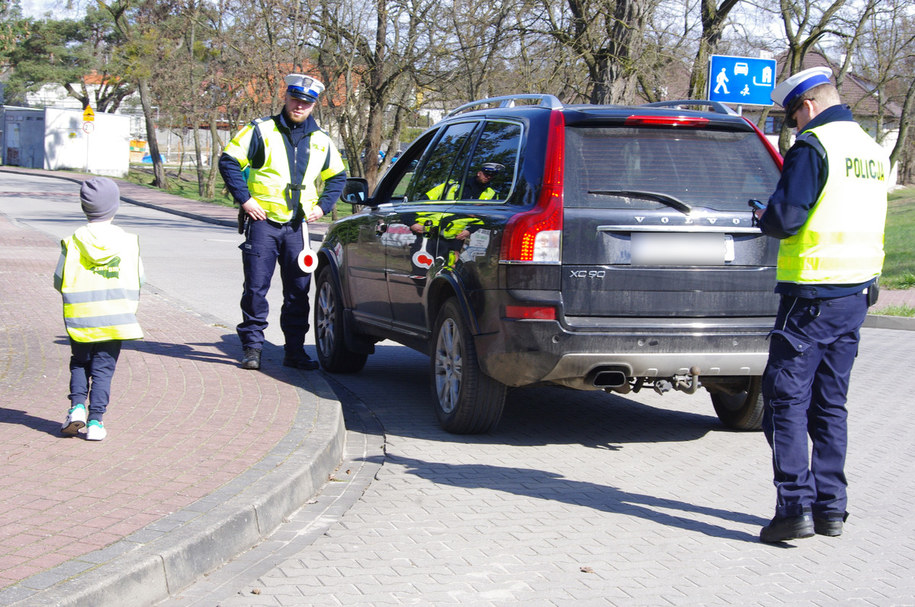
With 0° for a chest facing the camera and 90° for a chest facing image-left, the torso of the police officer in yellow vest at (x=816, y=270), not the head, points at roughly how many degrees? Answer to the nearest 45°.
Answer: approximately 135°

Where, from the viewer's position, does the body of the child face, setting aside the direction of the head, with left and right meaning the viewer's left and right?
facing away from the viewer

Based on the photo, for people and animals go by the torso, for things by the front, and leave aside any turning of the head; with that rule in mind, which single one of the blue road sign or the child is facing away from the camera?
the child

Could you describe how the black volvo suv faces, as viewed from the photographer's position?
facing away from the viewer and to the left of the viewer

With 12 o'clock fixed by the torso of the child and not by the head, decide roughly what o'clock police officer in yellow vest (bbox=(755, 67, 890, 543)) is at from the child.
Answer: The police officer in yellow vest is roughly at 4 o'clock from the child.

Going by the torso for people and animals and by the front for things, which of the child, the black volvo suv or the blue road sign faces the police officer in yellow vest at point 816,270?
the blue road sign

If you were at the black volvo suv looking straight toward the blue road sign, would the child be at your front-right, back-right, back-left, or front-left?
back-left

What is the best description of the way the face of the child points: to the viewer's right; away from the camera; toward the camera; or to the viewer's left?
away from the camera

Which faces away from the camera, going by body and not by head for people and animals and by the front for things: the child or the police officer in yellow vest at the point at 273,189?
the child

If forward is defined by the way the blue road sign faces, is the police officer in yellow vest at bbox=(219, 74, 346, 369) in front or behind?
in front

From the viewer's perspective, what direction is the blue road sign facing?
toward the camera

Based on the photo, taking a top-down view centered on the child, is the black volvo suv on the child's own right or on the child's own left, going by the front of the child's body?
on the child's own right

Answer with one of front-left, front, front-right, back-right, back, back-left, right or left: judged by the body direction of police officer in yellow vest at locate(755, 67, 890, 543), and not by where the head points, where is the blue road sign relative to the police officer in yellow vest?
front-right
